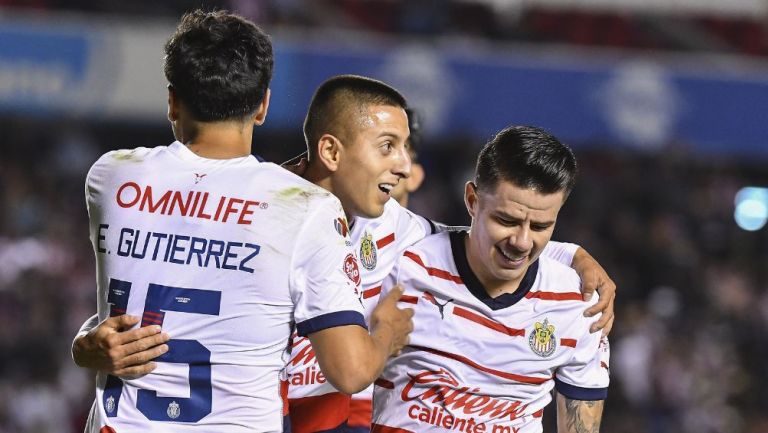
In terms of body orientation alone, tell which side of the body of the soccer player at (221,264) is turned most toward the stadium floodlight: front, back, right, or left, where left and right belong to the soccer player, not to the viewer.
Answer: front

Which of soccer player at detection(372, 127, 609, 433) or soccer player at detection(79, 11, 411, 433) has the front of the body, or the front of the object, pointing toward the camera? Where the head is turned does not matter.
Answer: soccer player at detection(372, 127, 609, 433)

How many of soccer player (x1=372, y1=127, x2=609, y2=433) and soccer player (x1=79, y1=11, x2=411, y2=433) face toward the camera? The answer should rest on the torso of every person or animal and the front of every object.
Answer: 1

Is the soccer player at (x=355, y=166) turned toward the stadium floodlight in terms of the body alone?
no

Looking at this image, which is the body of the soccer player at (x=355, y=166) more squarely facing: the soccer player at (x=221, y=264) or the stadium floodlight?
the soccer player

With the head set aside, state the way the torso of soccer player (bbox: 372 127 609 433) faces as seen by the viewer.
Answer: toward the camera

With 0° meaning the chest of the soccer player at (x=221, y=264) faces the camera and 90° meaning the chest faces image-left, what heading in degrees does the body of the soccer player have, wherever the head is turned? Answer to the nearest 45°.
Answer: approximately 225°

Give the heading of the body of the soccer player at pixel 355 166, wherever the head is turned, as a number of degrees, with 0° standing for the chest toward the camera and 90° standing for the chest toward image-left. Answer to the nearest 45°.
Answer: approximately 315°

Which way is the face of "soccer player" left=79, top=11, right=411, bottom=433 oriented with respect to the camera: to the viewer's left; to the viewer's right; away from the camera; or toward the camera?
away from the camera

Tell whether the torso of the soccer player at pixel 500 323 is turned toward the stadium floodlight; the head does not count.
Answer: no
